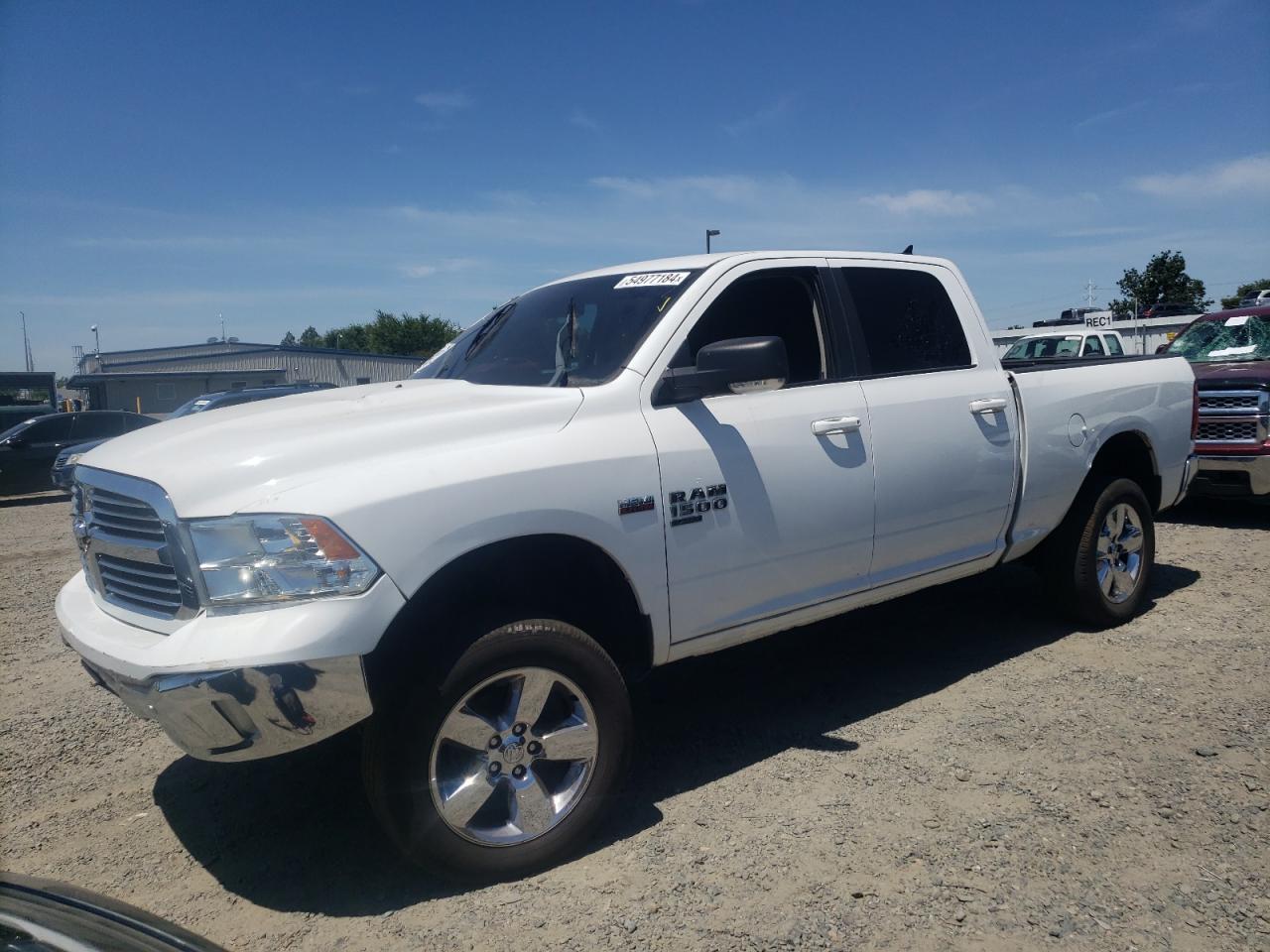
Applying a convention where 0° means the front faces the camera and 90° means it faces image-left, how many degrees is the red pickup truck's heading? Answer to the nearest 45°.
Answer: approximately 0°

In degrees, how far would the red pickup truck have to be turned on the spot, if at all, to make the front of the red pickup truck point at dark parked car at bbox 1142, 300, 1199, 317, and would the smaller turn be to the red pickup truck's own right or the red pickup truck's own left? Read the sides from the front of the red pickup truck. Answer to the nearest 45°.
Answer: approximately 180°

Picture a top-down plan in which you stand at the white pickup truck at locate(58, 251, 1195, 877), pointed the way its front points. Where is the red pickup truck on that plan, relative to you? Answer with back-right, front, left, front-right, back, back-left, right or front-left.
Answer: back

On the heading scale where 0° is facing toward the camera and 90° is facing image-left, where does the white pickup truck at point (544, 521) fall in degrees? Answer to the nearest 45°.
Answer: approximately 45°

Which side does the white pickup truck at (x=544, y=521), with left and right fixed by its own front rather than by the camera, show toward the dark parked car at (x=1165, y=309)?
back

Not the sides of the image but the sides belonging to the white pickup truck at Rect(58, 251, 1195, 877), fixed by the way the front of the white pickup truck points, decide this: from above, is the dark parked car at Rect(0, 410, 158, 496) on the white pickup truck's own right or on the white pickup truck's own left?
on the white pickup truck's own right

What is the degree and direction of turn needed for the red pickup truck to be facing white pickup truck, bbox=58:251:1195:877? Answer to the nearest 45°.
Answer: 0° — it already faces it

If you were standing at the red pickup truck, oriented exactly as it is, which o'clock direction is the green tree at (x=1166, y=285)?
The green tree is roughly at 6 o'clock from the red pickup truck.

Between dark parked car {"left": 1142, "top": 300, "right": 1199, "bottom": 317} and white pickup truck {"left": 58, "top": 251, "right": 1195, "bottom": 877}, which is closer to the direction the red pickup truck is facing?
the white pickup truck

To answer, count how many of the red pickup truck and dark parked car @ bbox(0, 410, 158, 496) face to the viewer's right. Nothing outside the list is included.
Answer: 0

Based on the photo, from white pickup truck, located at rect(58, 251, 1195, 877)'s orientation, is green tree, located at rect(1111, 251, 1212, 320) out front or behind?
behind

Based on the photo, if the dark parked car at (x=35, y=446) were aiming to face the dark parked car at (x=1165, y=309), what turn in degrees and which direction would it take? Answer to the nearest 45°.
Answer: approximately 135° to its left
